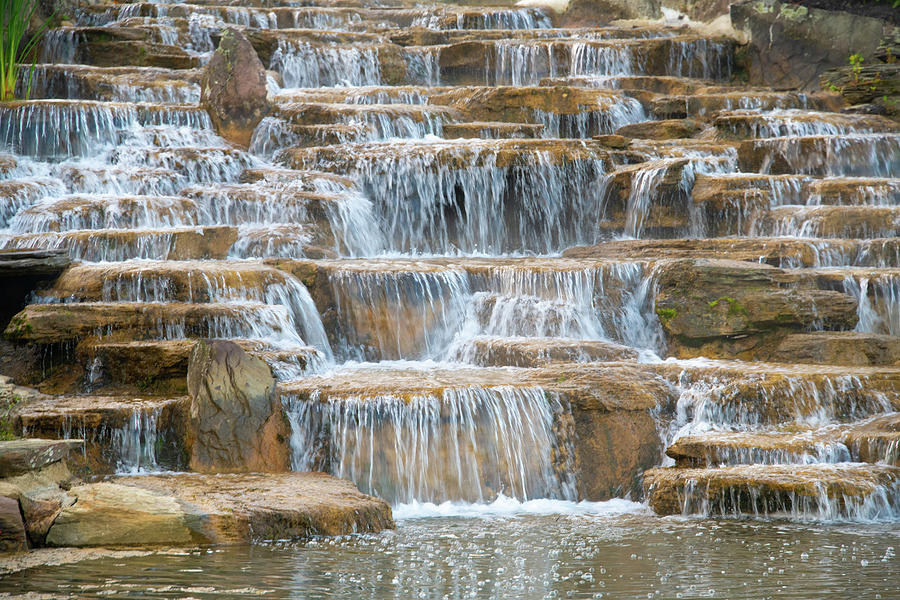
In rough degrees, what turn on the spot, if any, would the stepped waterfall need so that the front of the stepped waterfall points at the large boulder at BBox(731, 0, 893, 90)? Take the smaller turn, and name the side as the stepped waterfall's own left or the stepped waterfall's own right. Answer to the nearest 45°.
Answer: approximately 135° to the stepped waterfall's own left

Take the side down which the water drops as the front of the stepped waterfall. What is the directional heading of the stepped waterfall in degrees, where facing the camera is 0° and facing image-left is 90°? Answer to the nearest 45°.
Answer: approximately 0°

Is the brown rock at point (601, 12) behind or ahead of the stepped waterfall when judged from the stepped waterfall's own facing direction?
behind
